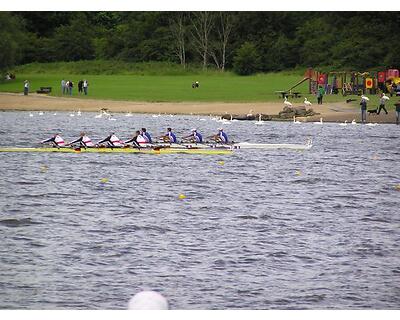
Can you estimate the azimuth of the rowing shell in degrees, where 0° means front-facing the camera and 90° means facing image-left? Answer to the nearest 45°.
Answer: approximately 270°

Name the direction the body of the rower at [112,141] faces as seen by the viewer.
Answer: to the viewer's left

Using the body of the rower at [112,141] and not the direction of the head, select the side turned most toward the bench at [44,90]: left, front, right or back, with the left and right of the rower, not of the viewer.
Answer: right

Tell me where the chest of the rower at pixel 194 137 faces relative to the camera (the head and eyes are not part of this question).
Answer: to the viewer's left

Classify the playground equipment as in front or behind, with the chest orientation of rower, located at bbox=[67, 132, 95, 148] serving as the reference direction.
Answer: behind

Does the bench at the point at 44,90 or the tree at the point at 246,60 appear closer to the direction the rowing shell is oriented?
the tree

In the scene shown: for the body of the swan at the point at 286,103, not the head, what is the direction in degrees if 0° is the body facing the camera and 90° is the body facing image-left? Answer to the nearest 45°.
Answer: approximately 90°

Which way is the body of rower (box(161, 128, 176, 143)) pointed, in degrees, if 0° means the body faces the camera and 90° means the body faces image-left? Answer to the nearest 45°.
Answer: approximately 90°

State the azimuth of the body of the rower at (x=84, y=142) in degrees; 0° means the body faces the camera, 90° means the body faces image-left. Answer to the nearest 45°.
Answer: approximately 90°

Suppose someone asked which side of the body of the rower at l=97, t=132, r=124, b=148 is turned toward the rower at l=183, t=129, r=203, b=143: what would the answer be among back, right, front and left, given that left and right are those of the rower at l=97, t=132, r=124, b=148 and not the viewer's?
back

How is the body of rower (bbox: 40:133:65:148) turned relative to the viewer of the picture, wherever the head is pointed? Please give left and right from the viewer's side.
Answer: facing to the left of the viewer
